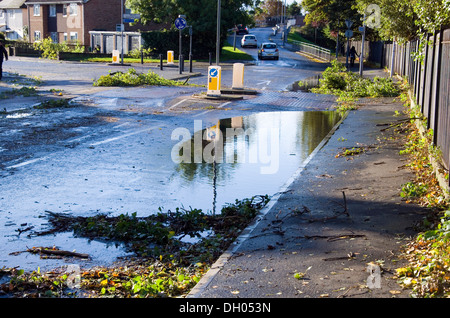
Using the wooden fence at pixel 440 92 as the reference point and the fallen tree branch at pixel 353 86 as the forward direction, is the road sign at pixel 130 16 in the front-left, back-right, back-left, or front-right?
front-left

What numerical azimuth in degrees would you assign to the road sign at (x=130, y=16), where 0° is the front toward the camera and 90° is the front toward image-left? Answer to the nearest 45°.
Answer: approximately 0°

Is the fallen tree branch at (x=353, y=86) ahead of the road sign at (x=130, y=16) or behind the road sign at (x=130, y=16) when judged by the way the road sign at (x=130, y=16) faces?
ahead

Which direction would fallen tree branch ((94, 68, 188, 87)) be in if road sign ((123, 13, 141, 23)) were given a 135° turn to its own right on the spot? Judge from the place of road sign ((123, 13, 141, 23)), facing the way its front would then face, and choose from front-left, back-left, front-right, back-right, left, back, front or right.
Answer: back-left

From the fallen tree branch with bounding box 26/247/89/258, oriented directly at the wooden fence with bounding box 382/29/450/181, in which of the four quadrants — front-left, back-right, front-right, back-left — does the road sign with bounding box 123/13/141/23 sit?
front-left

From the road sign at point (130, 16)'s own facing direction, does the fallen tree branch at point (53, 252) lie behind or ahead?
ahead
